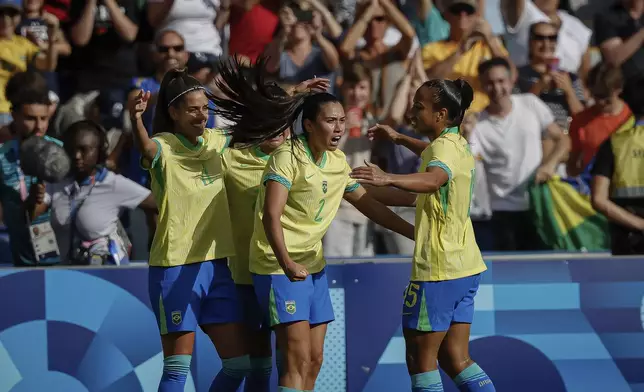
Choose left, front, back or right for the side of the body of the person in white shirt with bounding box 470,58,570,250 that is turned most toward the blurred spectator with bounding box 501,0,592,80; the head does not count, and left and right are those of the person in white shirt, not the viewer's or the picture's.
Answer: back

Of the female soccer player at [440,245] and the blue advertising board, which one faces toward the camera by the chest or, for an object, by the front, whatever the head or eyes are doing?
the blue advertising board

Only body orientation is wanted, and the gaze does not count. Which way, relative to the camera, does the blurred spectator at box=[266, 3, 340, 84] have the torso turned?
toward the camera

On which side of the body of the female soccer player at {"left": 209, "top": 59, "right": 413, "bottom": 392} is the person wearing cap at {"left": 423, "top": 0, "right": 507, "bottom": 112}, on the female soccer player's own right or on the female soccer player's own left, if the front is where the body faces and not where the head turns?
on the female soccer player's own left

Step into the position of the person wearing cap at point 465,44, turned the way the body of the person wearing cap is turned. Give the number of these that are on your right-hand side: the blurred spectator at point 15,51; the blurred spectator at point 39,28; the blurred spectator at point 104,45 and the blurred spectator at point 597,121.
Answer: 3

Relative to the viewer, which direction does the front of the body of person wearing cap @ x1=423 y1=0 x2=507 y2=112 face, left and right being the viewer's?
facing the viewer

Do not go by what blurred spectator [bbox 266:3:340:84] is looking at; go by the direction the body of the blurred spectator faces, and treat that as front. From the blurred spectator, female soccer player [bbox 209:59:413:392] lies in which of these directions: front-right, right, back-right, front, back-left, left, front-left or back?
front

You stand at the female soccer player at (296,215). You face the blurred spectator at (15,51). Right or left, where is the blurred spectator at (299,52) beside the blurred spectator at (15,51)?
right

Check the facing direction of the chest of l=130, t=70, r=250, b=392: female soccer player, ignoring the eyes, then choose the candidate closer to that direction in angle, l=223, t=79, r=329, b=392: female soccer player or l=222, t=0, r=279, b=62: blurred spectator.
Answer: the female soccer player

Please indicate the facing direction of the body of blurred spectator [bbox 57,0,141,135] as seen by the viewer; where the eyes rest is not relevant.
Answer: toward the camera

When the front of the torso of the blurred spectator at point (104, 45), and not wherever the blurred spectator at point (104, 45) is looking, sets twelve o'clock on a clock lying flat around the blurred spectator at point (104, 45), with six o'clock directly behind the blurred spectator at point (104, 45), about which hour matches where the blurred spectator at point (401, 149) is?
the blurred spectator at point (401, 149) is roughly at 10 o'clock from the blurred spectator at point (104, 45).

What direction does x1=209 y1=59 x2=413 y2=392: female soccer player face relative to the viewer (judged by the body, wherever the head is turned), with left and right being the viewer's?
facing the viewer and to the right of the viewer
